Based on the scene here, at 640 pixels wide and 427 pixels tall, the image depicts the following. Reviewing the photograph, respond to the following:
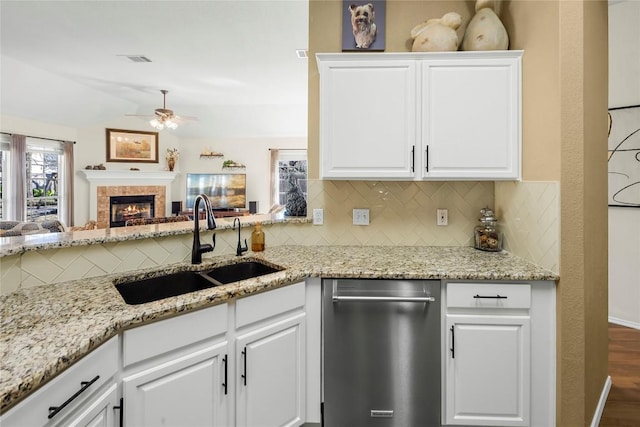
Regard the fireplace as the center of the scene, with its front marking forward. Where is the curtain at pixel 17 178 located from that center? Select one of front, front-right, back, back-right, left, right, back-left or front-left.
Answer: front-right

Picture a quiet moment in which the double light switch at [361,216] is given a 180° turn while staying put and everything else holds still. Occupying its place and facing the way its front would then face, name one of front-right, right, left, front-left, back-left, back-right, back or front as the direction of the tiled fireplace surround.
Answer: front-left

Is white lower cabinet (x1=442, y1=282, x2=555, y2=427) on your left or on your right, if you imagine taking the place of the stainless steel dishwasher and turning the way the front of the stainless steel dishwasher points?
on your left

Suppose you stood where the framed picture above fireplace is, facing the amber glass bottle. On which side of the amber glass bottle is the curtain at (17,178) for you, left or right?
right

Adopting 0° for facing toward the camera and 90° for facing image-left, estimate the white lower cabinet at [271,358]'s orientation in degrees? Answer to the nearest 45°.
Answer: approximately 315°

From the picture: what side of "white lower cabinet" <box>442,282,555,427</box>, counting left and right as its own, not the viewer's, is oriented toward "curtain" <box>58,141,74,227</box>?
right

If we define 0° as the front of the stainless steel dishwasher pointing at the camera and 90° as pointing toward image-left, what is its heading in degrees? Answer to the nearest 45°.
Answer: approximately 0°

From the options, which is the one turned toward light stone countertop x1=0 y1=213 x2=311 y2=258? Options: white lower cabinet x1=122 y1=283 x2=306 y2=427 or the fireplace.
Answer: the fireplace

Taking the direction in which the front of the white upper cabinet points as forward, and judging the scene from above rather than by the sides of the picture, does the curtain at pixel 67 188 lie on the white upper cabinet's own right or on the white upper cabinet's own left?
on the white upper cabinet's own right

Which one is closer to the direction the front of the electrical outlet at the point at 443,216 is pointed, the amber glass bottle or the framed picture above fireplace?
the amber glass bottle

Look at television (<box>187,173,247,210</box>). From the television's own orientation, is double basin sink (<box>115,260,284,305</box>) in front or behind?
in front

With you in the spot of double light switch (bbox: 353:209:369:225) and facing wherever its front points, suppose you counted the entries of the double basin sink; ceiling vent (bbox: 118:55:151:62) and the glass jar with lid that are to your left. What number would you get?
1

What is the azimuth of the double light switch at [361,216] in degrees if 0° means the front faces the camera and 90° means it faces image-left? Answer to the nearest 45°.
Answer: approximately 0°

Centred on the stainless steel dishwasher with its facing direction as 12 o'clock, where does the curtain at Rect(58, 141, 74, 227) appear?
The curtain is roughly at 4 o'clock from the stainless steel dishwasher.
